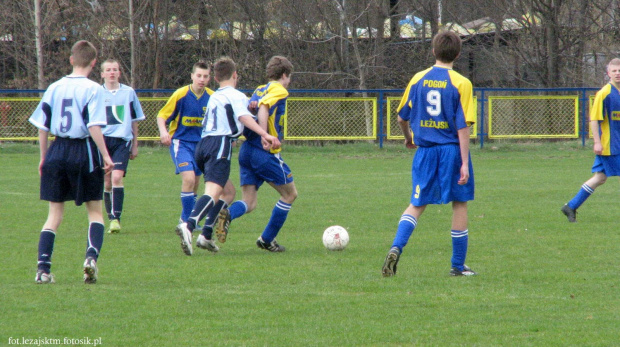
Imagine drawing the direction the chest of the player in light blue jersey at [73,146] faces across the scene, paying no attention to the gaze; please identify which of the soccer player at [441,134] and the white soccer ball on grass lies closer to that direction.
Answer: the white soccer ball on grass

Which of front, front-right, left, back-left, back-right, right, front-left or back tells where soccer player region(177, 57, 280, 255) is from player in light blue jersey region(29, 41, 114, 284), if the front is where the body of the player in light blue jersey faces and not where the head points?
front-right

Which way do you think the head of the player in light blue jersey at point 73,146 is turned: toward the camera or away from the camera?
away from the camera

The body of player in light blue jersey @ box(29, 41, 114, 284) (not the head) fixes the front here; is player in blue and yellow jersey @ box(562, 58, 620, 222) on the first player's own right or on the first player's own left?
on the first player's own right

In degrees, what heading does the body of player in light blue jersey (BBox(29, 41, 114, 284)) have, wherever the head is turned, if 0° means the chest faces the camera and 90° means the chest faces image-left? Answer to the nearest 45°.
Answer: approximately 180°

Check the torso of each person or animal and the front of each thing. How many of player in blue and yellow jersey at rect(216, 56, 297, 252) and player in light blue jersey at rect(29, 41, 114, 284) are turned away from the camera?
1

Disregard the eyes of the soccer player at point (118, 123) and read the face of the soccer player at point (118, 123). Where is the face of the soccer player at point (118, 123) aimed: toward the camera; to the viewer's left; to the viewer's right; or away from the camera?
toward the camera

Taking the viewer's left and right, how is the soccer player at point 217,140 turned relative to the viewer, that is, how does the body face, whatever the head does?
facing away from the viewer and to the right of the viewer

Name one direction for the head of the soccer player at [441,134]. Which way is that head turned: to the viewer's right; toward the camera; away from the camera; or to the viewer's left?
away from the camera

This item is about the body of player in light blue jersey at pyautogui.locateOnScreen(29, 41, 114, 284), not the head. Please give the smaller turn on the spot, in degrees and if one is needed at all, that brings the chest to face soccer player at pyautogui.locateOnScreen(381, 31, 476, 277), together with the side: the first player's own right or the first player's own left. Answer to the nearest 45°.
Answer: approximately 90° to the first player's own right
